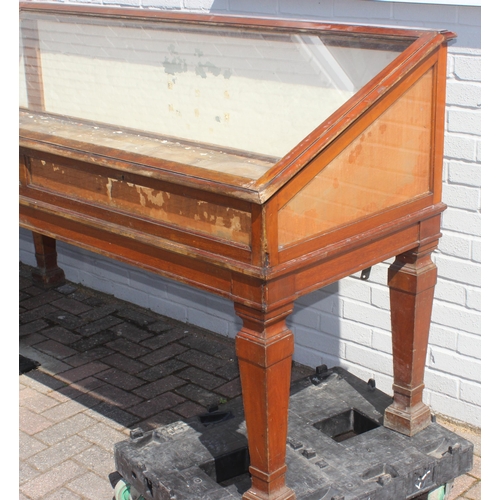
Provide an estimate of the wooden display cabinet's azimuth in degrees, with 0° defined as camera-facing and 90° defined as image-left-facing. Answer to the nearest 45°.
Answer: approximately 45°
